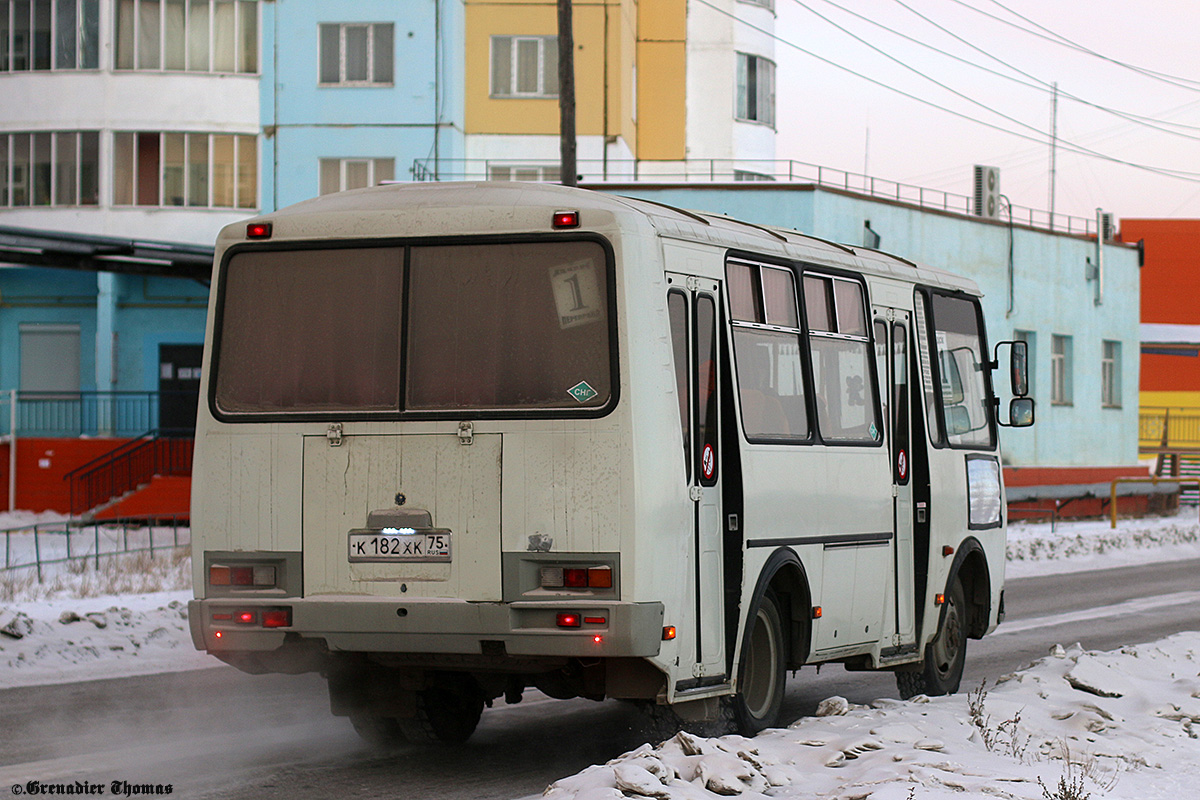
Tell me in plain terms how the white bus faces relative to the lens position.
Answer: facing away from the viewer and to the right of the viewer

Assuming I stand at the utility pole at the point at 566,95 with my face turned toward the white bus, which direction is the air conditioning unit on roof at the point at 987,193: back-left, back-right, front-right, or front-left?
back-left

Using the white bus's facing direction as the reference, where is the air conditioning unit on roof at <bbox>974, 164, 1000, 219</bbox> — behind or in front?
in front

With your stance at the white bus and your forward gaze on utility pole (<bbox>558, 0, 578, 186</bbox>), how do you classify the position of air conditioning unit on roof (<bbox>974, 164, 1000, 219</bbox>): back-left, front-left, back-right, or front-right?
front-right

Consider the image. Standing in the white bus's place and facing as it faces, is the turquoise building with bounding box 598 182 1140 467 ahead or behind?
ahead

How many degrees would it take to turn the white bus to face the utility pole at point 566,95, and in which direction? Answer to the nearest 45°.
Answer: approximately 45° to its left
